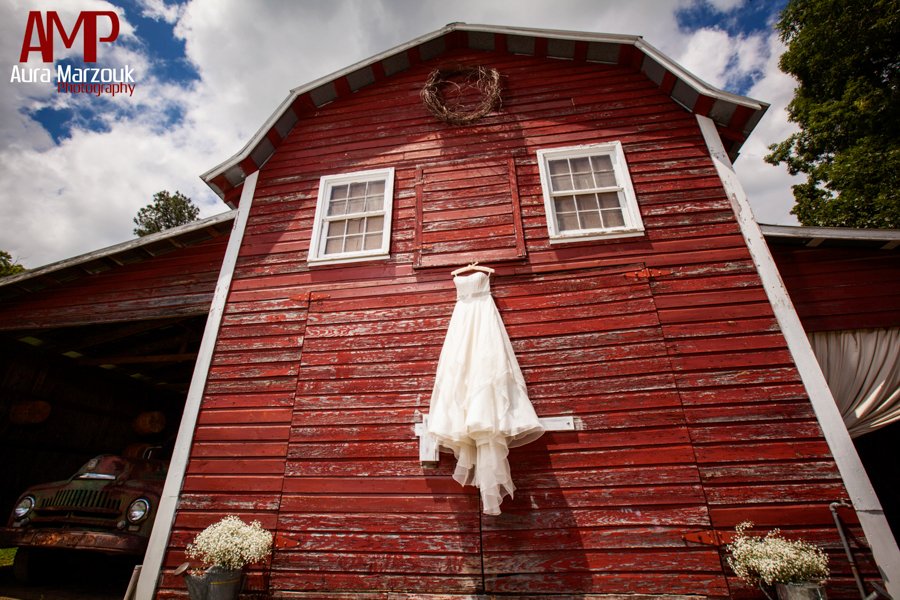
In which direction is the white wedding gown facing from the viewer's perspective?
toward the camera

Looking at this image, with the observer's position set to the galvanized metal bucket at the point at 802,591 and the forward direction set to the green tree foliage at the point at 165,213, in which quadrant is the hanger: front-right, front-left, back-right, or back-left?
front-left

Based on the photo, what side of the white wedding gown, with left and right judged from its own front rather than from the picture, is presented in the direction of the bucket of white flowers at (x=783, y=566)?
left

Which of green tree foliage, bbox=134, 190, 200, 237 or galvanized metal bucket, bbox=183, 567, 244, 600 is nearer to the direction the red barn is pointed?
the galvanized metal bucket

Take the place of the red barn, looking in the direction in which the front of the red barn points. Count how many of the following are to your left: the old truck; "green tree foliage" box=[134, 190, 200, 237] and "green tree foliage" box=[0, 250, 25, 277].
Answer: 0

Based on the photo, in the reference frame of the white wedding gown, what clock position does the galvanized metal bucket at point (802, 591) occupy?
The galvanized metal bucket is roughly at 9 o'clock from the white wedding gown.

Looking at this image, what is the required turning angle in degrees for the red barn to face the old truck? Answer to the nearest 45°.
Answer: approximately 90° to its right

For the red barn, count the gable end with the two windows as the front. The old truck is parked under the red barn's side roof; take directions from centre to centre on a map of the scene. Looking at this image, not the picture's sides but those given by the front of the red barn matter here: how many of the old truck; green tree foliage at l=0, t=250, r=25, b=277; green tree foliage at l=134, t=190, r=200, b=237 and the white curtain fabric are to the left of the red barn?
1

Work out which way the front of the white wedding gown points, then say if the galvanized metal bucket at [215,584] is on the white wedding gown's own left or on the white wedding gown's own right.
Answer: on the white wedding gown's own right

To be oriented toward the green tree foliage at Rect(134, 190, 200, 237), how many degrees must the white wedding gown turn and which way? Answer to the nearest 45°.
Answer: approximately 135° to its right

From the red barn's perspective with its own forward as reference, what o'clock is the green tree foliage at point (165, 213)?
The green tree foliage is roughly at 4 o'clock from the red barn.

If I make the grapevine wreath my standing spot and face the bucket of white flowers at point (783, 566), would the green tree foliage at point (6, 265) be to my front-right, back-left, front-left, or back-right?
back-left

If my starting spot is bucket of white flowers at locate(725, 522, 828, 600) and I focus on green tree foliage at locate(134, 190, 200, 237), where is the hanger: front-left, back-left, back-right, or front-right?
front-left

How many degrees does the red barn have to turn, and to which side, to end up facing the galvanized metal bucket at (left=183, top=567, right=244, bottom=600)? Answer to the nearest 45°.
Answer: approximately 90° to its right
